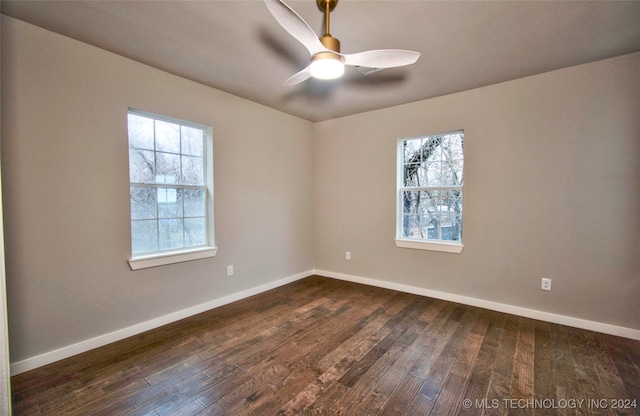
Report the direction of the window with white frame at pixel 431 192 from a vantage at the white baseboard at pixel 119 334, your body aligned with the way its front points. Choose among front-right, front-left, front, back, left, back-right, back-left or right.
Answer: front-left

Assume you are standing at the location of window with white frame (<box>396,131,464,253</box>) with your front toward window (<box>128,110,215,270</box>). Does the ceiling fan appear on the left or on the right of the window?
left

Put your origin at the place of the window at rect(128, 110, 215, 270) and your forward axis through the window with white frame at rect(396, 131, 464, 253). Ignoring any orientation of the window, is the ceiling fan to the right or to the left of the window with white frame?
right

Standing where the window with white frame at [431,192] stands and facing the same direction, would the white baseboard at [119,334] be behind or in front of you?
in front

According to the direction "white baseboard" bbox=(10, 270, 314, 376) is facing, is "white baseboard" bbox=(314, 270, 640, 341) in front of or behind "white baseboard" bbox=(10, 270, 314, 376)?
in front
